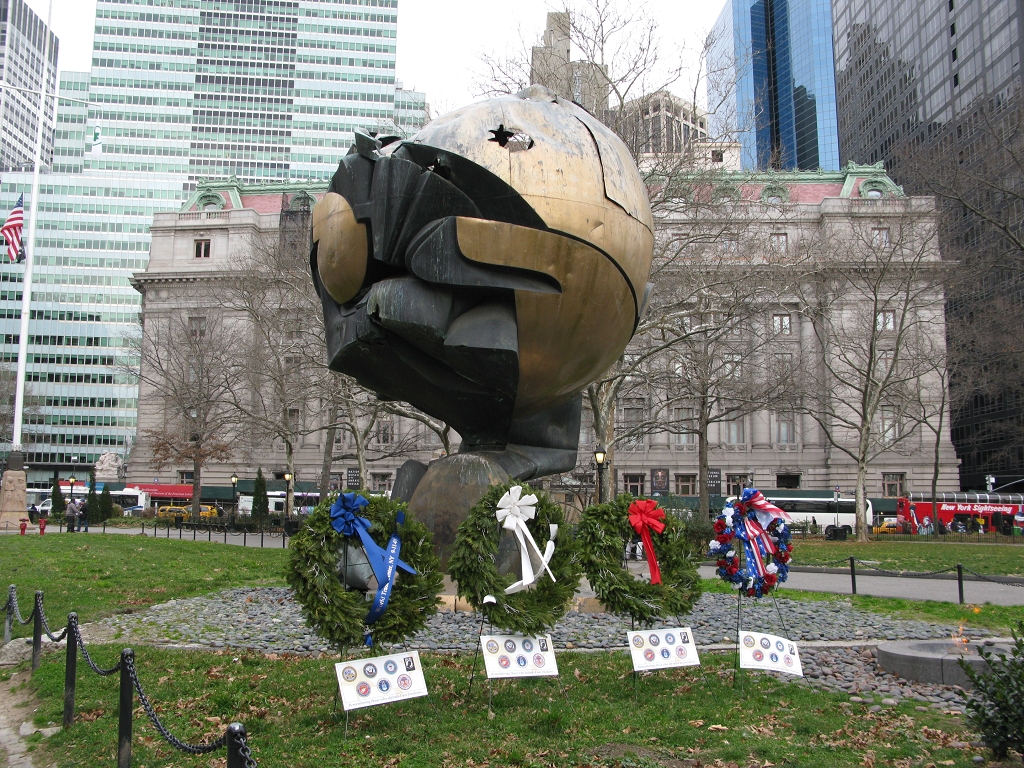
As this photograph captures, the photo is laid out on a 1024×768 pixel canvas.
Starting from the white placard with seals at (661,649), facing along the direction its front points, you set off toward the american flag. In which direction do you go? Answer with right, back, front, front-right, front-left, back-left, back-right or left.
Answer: back-right

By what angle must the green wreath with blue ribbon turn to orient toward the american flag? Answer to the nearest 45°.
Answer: approximately 135° to its right

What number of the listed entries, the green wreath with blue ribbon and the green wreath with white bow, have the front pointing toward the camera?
2

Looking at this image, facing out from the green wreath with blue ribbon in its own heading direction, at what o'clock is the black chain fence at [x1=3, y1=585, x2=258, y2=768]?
The black chain fence is roughly at 2 o'clock from the green wreath with blue ribbon.

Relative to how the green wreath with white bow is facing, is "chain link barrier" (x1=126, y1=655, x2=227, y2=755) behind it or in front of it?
in front

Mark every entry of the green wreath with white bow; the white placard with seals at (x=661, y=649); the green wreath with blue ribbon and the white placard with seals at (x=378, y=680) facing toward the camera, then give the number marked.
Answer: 4

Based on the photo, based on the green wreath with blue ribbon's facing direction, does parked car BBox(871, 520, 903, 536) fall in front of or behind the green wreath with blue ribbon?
behind

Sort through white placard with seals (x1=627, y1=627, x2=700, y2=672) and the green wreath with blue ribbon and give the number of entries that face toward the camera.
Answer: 2

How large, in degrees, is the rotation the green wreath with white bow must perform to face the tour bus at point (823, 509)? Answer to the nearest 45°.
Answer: approximately 135° to its left

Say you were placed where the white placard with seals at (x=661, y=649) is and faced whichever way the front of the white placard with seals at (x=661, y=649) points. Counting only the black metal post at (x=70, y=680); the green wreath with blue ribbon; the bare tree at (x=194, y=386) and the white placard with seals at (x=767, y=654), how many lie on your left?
1

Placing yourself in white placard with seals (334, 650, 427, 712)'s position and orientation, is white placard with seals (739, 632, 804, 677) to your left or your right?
on your left

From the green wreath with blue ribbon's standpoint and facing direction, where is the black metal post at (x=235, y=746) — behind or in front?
in front

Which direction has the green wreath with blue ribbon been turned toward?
toward the camera

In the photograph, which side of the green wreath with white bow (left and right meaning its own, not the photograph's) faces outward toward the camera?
front

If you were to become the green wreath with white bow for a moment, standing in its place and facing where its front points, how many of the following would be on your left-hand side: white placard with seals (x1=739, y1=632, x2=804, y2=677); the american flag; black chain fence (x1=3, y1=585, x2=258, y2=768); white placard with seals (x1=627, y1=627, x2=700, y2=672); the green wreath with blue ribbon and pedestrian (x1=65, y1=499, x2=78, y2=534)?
2

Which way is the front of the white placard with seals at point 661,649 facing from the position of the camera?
facing the viewer
